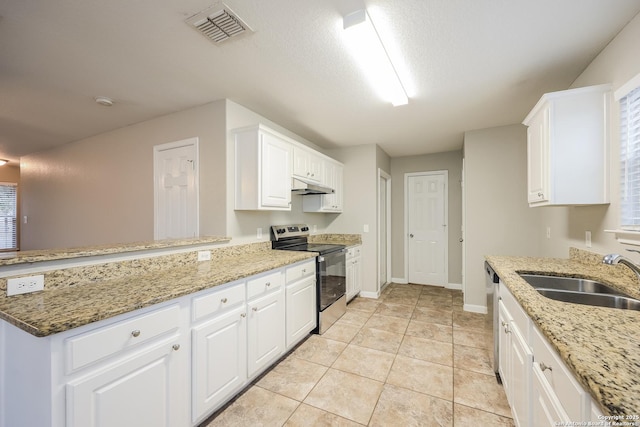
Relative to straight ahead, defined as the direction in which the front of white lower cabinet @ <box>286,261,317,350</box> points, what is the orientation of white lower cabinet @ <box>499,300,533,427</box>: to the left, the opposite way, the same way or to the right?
the opposite way

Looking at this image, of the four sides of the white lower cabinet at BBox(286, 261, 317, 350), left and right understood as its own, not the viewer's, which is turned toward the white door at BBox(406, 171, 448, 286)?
left

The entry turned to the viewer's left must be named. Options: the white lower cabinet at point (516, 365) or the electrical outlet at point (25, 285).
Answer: the white lower cabinet

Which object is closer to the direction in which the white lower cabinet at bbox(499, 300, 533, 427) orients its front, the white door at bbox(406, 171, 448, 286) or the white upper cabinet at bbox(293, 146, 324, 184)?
the white upper cabinet

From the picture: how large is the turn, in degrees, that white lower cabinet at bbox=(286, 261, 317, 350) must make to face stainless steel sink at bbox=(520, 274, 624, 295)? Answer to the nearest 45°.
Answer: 0° — it already faces it

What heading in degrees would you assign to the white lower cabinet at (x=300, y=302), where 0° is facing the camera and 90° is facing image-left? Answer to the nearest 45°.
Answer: approximately 315°

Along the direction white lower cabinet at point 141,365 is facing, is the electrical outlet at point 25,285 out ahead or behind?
behind

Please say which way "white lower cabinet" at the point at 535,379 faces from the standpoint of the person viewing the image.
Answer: facing to the left of the viewer

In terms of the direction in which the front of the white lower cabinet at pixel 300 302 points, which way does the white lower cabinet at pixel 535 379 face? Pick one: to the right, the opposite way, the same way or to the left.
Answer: the opposite way

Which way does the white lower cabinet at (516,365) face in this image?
to the viewer's left

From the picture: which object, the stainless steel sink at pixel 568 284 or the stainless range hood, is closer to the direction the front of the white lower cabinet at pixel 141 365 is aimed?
the stainless steel sink
